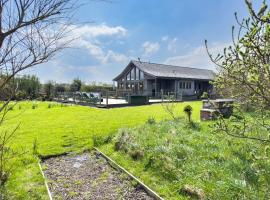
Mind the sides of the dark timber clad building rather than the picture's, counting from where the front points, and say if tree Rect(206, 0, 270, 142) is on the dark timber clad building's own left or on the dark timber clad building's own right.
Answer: on the dark timber clad building's own left

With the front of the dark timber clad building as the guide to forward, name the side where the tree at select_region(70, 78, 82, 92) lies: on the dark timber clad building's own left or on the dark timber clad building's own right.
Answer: on the dark timber clad building's own right

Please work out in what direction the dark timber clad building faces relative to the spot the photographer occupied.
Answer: facing the viewer and to the left of the viewer

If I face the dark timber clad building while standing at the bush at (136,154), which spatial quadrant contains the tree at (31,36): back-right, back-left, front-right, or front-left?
back-left

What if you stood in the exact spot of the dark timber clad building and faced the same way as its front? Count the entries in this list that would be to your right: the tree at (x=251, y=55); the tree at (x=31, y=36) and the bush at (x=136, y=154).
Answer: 0

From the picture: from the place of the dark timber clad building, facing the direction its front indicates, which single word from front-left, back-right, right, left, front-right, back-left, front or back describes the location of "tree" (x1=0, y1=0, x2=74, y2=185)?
front-left
